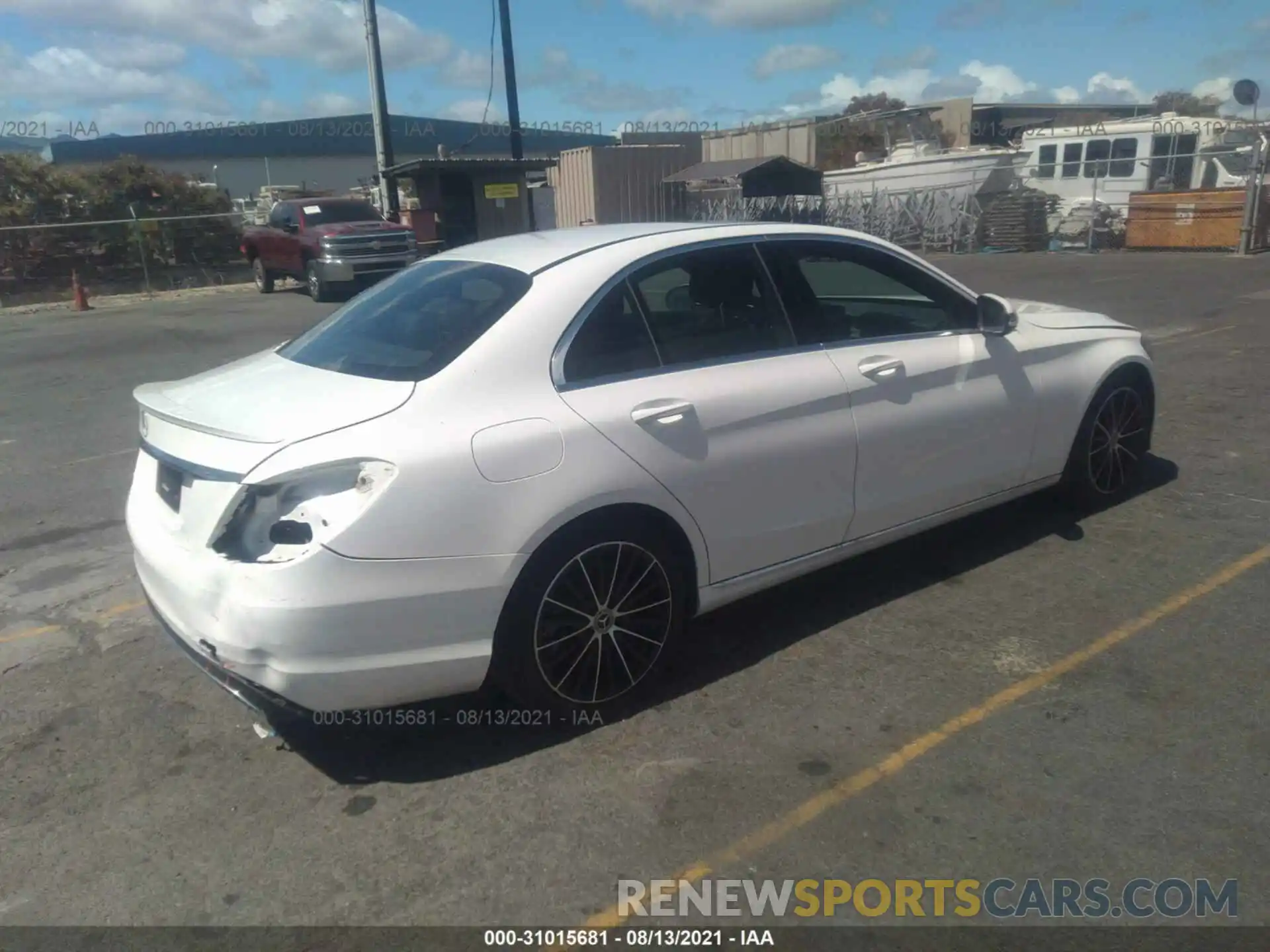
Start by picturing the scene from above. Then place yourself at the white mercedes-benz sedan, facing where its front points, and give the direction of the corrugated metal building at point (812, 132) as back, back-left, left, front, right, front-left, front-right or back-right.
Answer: front-left

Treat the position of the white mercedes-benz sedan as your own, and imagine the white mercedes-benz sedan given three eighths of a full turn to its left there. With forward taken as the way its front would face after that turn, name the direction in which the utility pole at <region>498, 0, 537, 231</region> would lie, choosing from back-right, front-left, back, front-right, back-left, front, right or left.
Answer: right

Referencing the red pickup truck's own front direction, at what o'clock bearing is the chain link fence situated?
The chain link fence is roughly at 6 o'clock from the red pickup truck.

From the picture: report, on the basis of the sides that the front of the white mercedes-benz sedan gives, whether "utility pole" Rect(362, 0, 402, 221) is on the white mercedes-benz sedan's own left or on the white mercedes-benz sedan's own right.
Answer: on the white mercedes-benz sedan's own left

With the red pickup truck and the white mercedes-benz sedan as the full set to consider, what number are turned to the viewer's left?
0

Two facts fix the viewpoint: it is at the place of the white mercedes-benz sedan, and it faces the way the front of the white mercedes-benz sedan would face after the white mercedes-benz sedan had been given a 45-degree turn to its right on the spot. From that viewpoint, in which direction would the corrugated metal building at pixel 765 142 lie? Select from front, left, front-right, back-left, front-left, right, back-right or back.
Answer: left

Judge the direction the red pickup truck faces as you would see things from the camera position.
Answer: facing the viewer and to the right of the viewer

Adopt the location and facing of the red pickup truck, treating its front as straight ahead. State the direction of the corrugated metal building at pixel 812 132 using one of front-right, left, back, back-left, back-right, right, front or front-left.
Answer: left

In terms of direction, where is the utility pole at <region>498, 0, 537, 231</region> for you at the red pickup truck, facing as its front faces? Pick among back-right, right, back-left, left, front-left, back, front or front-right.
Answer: left

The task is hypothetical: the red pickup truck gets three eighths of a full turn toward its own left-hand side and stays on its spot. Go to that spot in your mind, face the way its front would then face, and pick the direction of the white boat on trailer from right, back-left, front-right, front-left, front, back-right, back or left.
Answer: right

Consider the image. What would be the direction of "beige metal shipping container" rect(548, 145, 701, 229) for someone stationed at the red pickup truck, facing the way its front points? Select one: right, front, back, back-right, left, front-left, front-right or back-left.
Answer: left

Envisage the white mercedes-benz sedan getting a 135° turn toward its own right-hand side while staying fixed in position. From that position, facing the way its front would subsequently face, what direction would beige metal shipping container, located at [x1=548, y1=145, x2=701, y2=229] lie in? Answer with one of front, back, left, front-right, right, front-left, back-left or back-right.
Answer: back

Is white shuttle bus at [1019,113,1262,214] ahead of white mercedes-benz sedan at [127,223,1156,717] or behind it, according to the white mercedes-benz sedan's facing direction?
ahead

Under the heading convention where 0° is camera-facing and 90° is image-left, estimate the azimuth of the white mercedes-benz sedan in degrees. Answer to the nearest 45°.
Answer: approximately 225°

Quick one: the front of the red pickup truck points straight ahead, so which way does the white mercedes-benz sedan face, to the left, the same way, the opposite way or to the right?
to the left

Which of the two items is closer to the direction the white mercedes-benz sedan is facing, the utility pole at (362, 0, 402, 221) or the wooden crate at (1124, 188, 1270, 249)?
the wooden crate

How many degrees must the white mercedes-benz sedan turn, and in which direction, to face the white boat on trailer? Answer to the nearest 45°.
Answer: approximately 45° to its left
